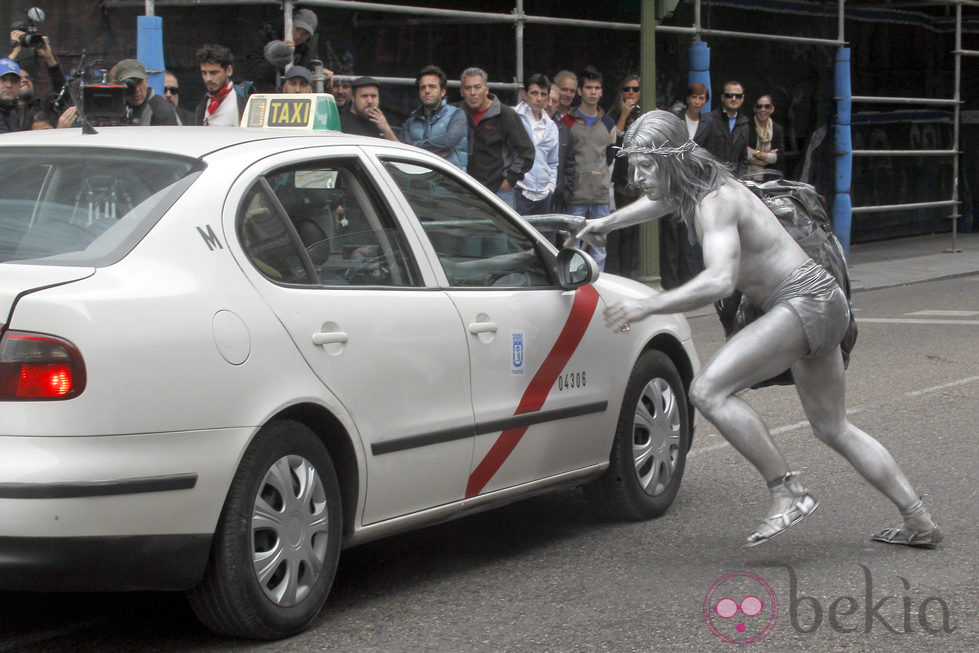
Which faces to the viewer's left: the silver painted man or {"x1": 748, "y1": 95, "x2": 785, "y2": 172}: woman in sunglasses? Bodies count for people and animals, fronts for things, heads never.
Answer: the silver painted man

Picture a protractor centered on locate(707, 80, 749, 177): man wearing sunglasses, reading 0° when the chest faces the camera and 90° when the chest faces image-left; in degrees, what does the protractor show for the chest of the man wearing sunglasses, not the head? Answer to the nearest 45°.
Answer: approximately 0°

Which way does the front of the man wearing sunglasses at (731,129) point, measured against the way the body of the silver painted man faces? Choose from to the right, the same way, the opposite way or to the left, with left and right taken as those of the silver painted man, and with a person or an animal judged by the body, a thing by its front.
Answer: to the left

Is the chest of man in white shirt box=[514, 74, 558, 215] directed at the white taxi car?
yes
